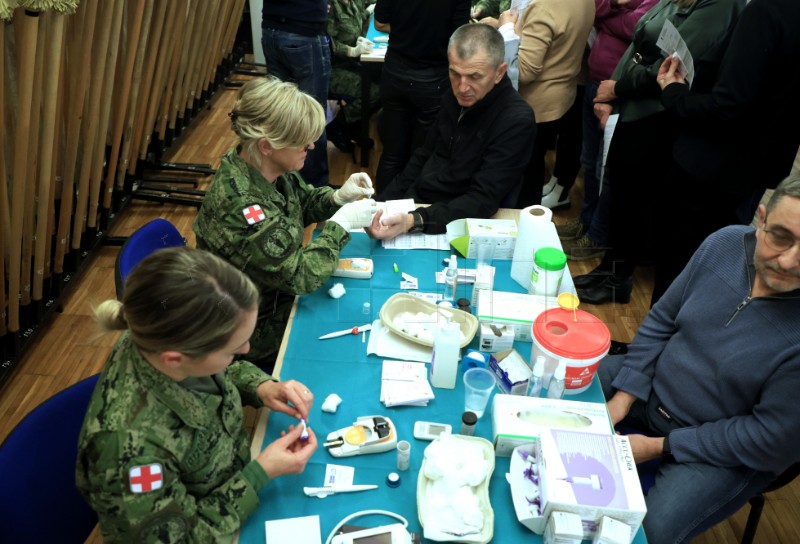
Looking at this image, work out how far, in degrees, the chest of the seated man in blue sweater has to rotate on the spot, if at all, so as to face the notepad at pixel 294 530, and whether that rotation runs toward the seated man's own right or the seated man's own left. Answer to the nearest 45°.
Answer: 0° — they already face it

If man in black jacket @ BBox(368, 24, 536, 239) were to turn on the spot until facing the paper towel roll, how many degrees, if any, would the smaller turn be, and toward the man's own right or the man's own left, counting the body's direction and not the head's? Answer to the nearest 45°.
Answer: approximately 45° to the man's own left

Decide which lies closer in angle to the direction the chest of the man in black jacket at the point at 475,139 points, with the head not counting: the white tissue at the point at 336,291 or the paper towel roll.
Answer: the white tissue

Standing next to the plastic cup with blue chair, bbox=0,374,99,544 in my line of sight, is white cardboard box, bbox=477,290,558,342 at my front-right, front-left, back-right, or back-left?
back-right

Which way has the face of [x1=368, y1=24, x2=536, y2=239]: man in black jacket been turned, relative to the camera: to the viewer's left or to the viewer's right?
to the viewer's left

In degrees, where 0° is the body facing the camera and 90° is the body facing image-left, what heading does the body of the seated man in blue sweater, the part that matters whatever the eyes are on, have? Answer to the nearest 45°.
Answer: approximately 45°

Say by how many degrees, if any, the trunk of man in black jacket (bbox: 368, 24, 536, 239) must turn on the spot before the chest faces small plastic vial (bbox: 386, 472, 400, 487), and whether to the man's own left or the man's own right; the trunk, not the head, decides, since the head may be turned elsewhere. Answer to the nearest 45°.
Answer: approximately 45° to the man's own left

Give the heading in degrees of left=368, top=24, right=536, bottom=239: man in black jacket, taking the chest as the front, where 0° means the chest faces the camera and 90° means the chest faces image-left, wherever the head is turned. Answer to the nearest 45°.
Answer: approximately 45°
